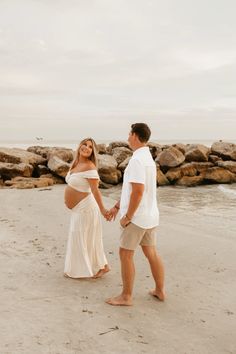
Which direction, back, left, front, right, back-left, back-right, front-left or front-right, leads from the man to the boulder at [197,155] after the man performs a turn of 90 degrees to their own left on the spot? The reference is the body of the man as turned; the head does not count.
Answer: back-right

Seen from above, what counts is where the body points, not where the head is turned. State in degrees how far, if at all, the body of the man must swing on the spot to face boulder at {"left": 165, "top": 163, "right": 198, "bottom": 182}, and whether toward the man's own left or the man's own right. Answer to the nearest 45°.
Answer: approximately 45° to the man's own right

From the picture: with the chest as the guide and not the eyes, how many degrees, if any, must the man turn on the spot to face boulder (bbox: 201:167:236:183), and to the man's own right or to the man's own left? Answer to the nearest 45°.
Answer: approximately 45° to the man's own right

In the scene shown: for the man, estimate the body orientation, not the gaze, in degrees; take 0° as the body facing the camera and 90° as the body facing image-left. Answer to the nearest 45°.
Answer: approximately 135°

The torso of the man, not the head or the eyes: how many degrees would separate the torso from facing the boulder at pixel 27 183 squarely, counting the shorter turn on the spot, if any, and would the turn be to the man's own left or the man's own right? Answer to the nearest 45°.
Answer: approximately 45° to the man's own right

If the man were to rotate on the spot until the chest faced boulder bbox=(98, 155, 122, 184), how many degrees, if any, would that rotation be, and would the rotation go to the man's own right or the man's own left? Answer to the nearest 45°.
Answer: approximately 45° to the man's own right

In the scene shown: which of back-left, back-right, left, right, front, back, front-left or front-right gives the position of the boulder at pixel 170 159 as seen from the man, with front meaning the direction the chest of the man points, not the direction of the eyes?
front-right

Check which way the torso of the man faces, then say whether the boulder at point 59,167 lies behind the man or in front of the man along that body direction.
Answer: in front

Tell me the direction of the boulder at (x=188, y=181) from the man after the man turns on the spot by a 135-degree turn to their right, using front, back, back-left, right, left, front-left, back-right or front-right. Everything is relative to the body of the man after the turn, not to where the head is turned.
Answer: left

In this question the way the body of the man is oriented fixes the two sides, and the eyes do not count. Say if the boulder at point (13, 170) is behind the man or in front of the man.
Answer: in front
